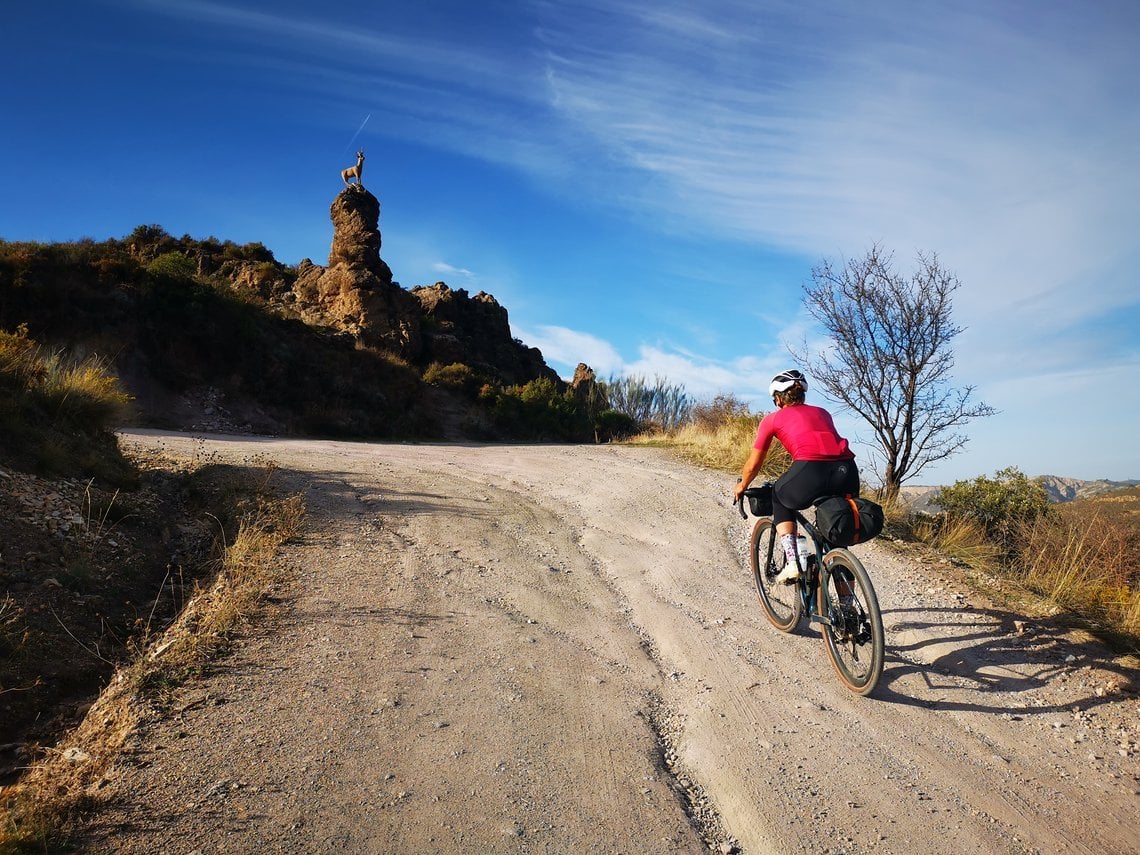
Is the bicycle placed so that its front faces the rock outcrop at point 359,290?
yes

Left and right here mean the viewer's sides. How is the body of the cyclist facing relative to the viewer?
facing away from the viewer and to the left of the viewer

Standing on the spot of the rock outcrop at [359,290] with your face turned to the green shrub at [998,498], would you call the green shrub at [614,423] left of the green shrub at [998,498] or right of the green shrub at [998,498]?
left

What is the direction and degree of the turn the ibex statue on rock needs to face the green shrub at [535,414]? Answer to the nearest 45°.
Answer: approximately 45° to its right

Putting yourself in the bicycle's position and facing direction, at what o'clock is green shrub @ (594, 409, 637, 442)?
The green shrub is roughly at 1 o'clock from the bicycle.

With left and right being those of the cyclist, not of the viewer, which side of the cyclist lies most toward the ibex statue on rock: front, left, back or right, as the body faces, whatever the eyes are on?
front

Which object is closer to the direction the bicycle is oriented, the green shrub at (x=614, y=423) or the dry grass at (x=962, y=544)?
the green shrub

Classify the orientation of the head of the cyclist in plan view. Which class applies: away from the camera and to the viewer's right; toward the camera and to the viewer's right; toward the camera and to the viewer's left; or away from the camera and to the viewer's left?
away from the camera and to the viewer's left

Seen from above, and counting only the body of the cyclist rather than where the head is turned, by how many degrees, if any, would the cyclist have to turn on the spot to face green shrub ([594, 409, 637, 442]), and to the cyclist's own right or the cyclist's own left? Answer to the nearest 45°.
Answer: approximately 45° to the cyclist's own right

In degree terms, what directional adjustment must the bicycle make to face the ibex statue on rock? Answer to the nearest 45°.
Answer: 0° — it already faces it

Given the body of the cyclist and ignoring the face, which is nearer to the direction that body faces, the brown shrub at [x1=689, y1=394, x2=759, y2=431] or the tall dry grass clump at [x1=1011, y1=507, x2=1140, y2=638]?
the brown shrub

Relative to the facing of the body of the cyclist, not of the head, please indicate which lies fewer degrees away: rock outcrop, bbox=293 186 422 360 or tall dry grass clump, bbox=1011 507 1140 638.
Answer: the rock outcrop

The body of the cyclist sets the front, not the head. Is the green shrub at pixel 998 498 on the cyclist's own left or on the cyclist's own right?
on the cyclist's own right

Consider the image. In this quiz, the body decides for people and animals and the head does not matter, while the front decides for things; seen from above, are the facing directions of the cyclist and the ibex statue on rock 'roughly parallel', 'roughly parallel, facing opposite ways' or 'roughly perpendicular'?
roughly perpendicular

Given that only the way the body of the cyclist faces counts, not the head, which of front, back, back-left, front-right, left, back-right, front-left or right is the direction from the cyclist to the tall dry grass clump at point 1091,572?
right

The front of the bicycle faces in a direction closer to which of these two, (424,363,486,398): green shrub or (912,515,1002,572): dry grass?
the green shrub

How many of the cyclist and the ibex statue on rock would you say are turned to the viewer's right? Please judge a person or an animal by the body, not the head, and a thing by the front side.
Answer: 1

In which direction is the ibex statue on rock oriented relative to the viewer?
to the viewer's right

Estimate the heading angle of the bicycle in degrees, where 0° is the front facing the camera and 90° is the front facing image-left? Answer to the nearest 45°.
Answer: approximately 135°

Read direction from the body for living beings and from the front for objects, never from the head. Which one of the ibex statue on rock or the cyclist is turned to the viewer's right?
the ibex statue on rock
